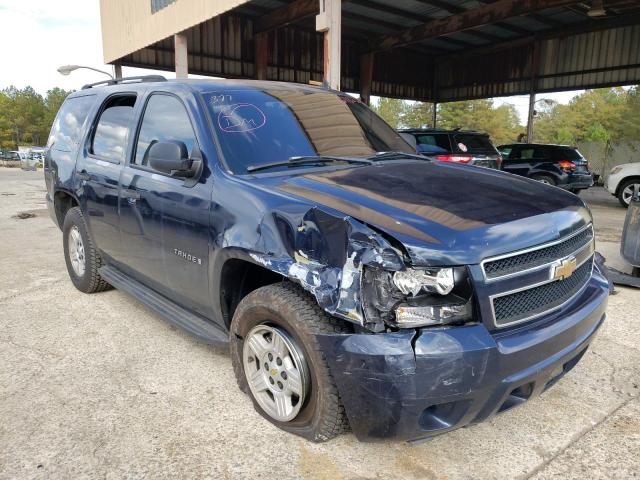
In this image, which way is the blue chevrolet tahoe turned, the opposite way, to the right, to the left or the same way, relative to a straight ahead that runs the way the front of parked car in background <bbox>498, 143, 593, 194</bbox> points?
the opposite way

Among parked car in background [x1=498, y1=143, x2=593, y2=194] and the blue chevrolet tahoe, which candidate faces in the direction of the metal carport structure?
the parked car in background

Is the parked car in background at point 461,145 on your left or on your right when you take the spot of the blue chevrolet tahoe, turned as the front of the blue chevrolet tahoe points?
on your left

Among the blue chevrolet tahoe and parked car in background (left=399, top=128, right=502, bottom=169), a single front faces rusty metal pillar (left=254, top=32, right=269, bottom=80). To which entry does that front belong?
the parked car in background

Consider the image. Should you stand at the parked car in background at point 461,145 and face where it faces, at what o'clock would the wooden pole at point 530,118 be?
The wooden pole is roughly at 2 o'clock from the parked car in background.

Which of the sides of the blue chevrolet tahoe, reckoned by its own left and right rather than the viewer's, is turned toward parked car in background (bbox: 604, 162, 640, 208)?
left

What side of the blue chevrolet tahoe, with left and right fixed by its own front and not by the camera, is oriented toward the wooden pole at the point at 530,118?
left

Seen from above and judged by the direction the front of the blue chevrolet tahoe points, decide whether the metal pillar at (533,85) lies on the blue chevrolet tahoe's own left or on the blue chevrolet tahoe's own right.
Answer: on the blue chevrolet tahoe's own left

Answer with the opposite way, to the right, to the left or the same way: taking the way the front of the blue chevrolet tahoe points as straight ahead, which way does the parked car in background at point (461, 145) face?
the opposite way

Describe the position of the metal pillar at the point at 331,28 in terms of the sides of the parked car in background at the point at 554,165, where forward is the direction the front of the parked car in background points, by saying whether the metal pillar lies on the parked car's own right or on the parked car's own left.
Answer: on the parked car's own left
